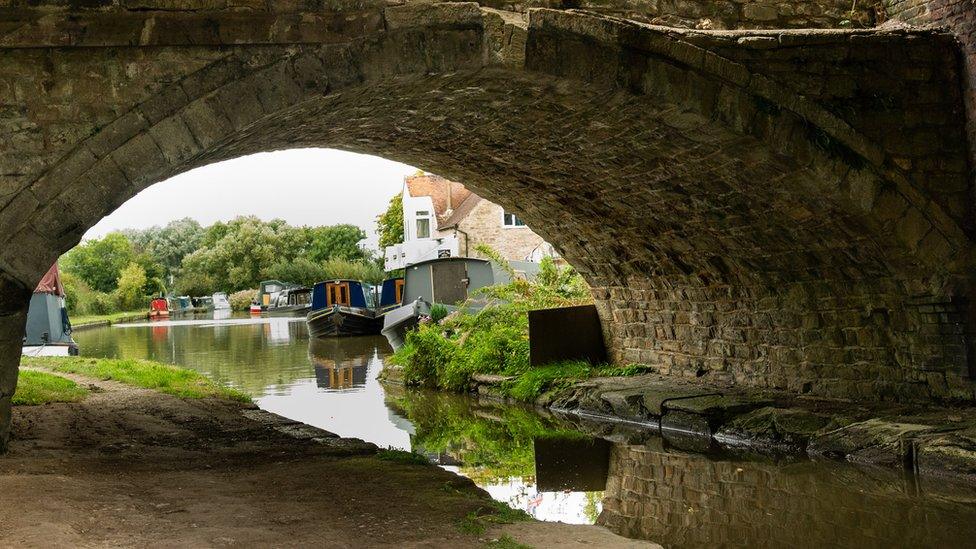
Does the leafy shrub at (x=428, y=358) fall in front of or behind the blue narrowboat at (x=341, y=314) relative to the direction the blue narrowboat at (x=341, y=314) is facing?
in front

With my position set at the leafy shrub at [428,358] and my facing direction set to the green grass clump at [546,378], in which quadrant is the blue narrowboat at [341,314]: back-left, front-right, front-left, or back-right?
back-left

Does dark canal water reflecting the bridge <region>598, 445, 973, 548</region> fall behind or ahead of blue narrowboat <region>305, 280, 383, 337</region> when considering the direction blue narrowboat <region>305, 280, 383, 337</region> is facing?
ahead

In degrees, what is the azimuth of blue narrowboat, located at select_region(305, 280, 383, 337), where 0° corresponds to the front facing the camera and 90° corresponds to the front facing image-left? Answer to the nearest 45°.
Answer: approximately 0°

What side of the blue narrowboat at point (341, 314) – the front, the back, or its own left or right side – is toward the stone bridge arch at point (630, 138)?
front

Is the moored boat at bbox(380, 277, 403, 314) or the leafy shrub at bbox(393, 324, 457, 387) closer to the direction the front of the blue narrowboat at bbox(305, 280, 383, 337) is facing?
the leafy shrub

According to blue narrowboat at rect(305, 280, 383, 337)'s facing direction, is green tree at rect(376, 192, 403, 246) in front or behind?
behind

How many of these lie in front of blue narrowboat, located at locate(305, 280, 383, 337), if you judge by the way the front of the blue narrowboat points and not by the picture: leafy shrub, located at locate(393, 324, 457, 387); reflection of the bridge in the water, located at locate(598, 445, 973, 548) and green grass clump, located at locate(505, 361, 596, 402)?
3

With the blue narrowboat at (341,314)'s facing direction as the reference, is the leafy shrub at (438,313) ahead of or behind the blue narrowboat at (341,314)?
ahead
